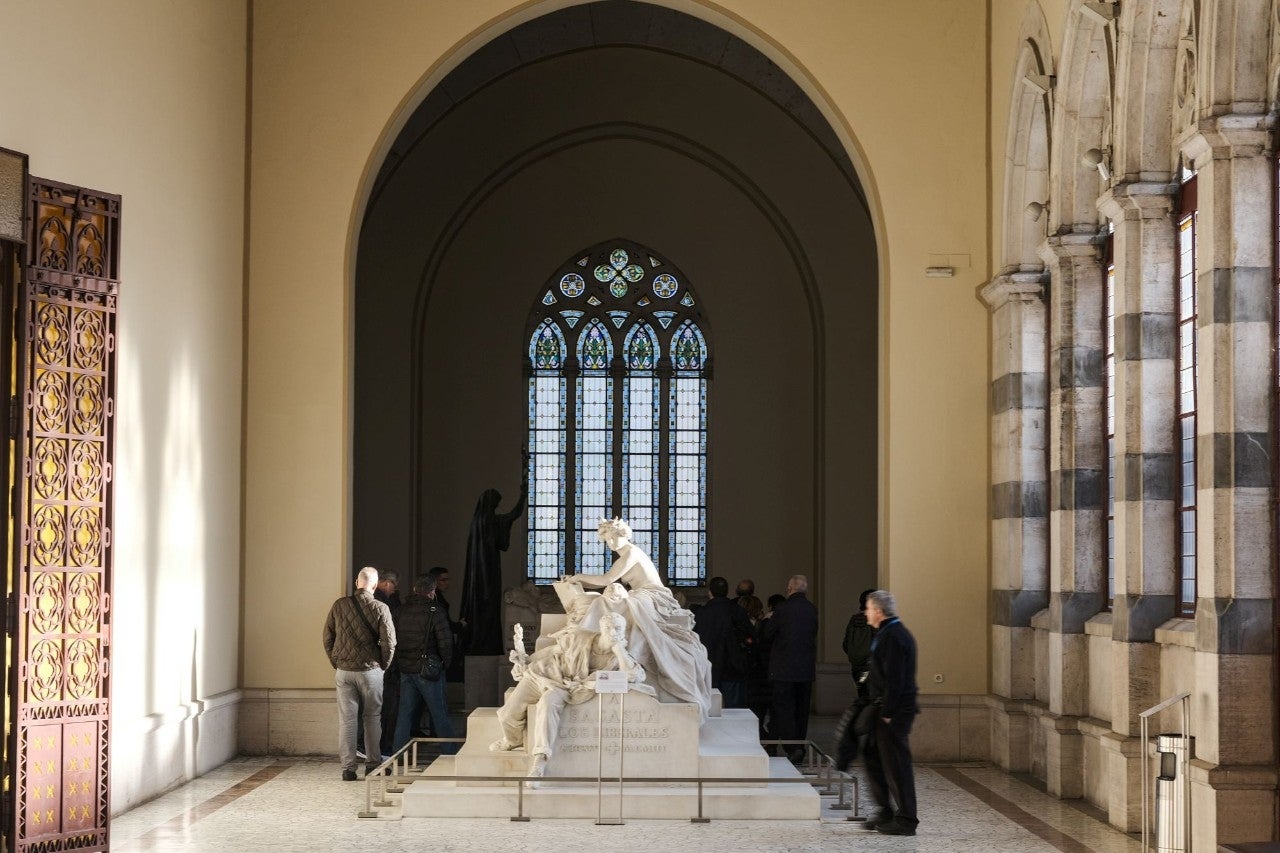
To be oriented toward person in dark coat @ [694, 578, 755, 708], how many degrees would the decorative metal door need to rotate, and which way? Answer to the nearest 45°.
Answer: approximately 90° to its left

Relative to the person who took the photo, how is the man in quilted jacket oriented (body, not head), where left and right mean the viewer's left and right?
facing away from the viewer

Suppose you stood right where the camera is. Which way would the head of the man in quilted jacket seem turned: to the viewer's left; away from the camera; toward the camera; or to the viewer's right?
away from the camera

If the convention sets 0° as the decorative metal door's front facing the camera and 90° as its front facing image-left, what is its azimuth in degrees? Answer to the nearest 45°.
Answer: approximately 315°

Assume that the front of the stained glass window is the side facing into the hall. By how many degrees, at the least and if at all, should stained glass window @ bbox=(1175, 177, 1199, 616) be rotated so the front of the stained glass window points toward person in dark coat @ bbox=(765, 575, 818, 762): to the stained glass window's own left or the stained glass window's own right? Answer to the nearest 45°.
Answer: approximately 45° to the stained glass window's own right

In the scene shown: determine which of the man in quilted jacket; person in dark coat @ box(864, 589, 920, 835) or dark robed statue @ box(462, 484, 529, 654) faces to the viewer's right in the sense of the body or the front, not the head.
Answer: dark robed statue @ box(462, 484, 529, 654)

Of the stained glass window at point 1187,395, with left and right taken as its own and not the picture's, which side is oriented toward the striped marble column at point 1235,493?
left

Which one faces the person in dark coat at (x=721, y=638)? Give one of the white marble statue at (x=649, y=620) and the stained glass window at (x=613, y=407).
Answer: the stained glass window

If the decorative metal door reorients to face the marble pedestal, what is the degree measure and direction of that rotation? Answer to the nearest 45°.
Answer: approximately 45° to its left

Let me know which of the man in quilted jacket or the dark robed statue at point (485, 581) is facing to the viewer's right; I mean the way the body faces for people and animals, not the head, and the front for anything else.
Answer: the dark robed statue

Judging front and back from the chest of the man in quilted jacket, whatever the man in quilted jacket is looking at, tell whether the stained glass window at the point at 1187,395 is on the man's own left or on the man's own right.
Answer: on the man's own right

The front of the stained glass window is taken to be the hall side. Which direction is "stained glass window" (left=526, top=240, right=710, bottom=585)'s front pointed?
toward the camera

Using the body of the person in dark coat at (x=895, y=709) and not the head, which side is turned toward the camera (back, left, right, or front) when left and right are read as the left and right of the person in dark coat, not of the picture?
left

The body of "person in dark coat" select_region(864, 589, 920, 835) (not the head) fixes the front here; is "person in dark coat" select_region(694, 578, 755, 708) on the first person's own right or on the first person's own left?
on the first person's own right
